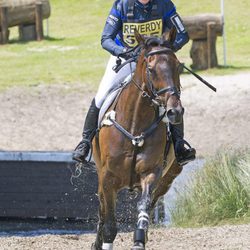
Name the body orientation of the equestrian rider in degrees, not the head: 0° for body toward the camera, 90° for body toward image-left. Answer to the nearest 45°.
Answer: approximately 0°

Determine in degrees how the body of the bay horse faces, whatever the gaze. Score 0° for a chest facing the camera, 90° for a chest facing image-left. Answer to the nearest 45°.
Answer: approximately 0°
